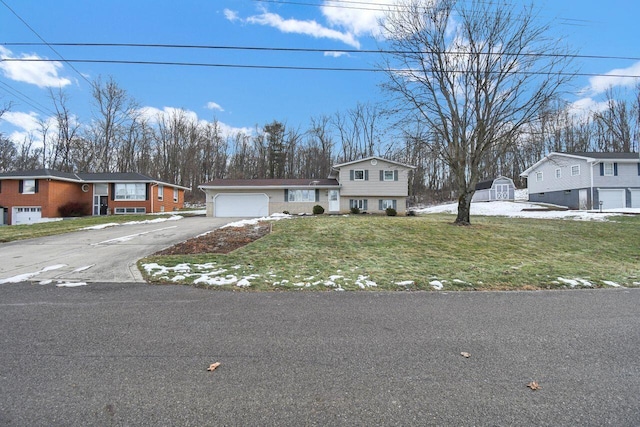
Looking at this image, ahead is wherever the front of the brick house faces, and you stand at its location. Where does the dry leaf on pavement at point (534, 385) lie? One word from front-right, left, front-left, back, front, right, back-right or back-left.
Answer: front

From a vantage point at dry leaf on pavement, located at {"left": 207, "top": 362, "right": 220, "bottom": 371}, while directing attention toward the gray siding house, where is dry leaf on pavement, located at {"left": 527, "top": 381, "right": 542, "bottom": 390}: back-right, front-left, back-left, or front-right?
front-right

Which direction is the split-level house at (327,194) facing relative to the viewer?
toward the camera

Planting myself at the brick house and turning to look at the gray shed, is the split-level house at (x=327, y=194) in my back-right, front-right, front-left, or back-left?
front-right

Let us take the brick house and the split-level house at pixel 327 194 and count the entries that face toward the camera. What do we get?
2

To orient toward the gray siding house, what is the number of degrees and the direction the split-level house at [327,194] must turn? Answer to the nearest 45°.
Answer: approximately 90° to its left

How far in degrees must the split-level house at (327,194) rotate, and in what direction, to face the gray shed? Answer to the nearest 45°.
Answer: approximately 135° to its left

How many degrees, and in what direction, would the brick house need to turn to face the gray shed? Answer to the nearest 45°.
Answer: approximately 90° to its left

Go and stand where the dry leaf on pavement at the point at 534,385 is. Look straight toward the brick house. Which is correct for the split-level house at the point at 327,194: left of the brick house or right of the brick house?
right

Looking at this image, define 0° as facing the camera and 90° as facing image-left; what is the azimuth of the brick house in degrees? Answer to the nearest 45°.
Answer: approximately 0°

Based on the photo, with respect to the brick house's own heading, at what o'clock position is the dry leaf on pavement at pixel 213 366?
The dry leaf on pavement is roughly at 12 o'clock from the brick house.

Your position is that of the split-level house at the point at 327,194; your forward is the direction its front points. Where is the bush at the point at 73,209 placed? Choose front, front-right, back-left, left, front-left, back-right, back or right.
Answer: right

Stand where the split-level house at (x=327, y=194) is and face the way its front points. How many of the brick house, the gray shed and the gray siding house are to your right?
1

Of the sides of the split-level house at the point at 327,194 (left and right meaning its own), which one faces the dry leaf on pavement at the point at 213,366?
front

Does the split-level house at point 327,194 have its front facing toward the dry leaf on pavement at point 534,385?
yes
